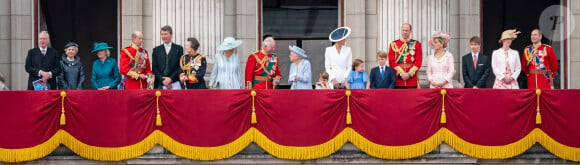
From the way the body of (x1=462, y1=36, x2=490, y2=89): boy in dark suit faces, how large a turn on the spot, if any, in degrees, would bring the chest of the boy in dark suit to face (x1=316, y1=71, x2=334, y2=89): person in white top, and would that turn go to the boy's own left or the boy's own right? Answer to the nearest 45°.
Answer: approximately 45° to the boy's own right

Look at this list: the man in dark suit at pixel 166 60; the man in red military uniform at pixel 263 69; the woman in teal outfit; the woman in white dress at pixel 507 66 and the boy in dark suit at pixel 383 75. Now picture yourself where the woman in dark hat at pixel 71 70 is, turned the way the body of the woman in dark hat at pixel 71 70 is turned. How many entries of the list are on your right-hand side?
0

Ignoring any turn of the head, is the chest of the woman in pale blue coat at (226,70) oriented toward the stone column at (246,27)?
no

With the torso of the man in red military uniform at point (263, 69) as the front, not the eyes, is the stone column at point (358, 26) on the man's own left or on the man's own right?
on the man's own left

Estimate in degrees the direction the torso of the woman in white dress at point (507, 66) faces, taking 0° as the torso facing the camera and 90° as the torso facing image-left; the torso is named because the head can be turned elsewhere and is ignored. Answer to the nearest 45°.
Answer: approximately 0°

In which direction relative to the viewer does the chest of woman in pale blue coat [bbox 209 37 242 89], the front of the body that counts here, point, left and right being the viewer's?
facing the viewer

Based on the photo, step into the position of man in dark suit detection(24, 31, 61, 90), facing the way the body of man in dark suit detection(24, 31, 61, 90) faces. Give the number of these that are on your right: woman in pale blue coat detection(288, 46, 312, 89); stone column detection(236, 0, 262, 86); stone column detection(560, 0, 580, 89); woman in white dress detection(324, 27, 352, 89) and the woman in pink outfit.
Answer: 0

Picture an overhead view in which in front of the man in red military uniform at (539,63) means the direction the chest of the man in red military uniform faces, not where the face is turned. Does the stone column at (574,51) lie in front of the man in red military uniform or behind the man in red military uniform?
behind

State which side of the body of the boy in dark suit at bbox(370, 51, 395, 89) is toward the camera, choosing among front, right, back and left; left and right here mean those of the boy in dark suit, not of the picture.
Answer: front

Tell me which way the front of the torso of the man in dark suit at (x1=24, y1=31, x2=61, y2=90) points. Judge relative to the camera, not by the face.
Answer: toward the camera

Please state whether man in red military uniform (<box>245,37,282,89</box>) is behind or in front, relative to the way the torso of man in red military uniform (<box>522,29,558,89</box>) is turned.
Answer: in front

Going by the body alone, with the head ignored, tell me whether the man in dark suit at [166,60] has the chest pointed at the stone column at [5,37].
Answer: no

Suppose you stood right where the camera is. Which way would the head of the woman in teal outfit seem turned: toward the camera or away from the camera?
toward the camera

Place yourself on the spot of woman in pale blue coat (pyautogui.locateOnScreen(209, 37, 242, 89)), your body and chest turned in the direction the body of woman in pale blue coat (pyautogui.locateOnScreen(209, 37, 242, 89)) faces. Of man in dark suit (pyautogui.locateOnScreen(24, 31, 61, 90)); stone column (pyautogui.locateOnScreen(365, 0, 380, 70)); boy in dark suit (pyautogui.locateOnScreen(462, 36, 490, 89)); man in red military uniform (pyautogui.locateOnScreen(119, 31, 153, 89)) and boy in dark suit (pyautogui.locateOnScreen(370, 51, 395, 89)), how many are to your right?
2
